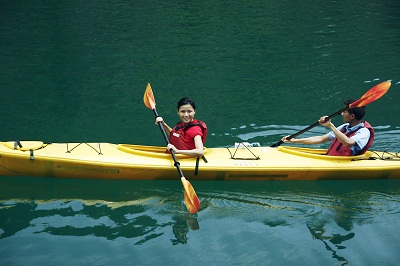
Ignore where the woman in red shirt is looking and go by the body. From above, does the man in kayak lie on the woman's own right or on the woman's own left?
on the woman's own left

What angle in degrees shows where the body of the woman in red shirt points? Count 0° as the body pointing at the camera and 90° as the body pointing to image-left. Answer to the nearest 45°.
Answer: approximately 45°

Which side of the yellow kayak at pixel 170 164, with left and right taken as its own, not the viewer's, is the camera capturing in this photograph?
left
